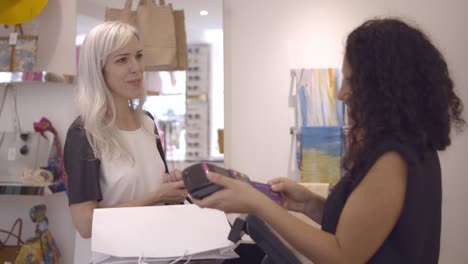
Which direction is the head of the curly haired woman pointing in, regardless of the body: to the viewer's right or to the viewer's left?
to the viewer's left

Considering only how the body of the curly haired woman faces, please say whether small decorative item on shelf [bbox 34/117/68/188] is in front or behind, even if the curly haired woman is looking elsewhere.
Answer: in front

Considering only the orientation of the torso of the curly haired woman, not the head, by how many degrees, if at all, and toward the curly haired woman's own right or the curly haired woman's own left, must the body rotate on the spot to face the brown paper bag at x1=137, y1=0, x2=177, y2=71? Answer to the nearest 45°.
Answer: approximately 45° to the curly haired woman's own right

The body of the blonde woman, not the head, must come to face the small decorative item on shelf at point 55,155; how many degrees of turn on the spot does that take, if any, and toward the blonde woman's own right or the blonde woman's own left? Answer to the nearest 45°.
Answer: approximately 135° to the blonde woman's own left

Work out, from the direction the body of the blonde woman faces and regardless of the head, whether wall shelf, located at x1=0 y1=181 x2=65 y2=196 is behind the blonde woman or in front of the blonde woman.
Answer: behind

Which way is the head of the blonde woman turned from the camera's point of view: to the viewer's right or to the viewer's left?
to the viewer's right

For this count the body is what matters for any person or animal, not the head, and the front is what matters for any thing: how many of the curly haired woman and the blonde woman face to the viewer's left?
1

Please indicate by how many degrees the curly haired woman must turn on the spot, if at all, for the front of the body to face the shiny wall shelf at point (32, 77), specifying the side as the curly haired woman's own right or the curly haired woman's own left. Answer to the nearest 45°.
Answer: approximately 45° to the curly haired woman's own right

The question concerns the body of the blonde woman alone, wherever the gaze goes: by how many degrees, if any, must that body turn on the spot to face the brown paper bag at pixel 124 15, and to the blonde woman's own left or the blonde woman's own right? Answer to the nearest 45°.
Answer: approximately 135° to the blonde woman's own left

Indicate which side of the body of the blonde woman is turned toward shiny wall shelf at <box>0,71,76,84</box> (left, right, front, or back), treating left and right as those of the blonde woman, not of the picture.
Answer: back

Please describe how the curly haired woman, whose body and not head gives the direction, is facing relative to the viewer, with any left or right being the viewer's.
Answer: facing to the left of the viewer

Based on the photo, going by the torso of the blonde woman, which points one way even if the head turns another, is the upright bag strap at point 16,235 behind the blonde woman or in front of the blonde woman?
behind

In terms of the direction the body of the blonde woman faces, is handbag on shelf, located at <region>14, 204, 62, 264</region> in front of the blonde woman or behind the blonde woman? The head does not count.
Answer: behind

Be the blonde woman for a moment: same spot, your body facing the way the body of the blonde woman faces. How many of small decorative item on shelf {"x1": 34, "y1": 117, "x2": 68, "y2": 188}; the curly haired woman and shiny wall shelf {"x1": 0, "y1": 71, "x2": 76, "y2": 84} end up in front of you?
1

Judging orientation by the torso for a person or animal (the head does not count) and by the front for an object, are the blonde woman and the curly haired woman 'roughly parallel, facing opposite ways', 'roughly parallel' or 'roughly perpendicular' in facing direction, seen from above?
roughly parallel, facing opposite ways
